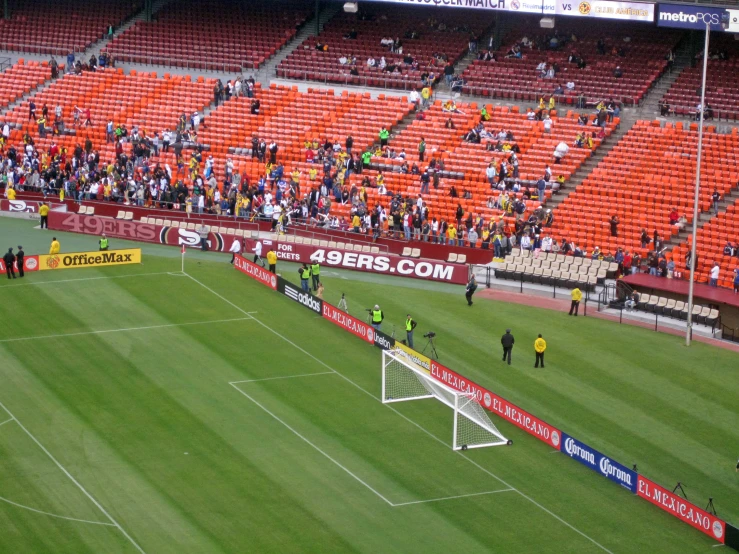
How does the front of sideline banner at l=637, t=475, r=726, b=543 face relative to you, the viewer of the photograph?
facing the viewer and to the left of the viewer

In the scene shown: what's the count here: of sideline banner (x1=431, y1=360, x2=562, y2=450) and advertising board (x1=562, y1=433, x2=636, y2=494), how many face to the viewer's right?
0

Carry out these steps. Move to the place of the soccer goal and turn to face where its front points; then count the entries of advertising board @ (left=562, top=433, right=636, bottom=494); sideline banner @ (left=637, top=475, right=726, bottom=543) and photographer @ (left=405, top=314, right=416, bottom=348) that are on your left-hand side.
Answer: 2

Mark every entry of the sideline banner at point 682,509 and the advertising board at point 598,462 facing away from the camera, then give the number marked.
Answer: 0

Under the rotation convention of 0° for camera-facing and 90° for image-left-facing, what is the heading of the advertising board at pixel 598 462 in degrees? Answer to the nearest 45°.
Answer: approximately 45°

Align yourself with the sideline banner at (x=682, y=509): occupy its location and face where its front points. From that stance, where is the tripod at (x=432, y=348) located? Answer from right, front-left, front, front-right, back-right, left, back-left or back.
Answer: right

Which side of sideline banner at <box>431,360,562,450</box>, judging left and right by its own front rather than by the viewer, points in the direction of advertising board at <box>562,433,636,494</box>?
left

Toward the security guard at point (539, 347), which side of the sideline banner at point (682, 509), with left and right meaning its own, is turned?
right

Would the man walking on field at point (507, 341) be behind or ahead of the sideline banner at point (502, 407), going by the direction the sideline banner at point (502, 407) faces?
behind
